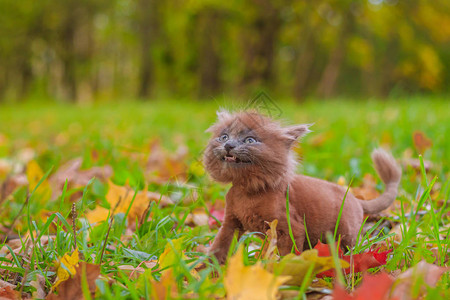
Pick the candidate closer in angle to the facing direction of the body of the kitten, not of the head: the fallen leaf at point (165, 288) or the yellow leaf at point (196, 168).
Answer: the fallen leaf

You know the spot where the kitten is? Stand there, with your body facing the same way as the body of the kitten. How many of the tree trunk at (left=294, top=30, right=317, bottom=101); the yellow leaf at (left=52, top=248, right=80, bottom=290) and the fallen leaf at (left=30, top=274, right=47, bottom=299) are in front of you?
2

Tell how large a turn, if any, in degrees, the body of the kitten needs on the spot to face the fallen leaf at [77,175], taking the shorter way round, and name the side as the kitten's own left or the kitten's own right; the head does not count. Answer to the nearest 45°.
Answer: approximately 90° to the kitten's own right

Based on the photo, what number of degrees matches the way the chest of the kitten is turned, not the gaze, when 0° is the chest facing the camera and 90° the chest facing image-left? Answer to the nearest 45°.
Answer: approximately 45°

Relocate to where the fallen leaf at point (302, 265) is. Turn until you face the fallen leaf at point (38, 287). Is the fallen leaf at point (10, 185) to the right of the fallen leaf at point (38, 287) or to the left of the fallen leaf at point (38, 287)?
right

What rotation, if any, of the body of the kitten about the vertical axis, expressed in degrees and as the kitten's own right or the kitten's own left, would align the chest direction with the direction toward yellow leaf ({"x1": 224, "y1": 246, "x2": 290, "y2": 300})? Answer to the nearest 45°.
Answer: approximately 45° to the kitten's own left

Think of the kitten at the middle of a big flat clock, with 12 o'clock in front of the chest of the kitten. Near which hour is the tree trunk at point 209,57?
The tree trunk is roughly at 4 o'clock from the kitten.

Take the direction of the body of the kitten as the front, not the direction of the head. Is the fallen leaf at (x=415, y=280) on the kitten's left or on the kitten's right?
on the kitten's left

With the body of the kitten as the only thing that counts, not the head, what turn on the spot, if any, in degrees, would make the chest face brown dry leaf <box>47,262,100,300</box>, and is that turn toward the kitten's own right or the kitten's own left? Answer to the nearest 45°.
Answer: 0° — it already faces it
